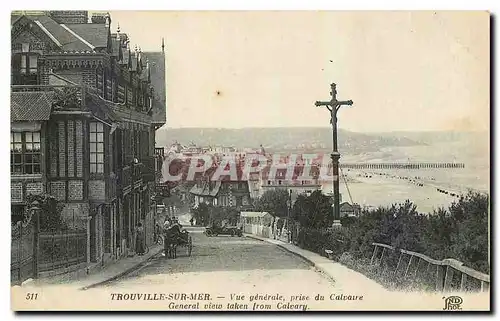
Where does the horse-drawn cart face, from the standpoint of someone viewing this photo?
facing the viewer and to the left of the viewer

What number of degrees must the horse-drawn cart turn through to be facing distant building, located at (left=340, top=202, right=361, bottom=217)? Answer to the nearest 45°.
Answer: approximately 135° to its left

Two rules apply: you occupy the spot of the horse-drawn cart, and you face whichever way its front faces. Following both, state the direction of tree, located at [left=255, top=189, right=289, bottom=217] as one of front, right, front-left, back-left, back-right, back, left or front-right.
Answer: back-left
